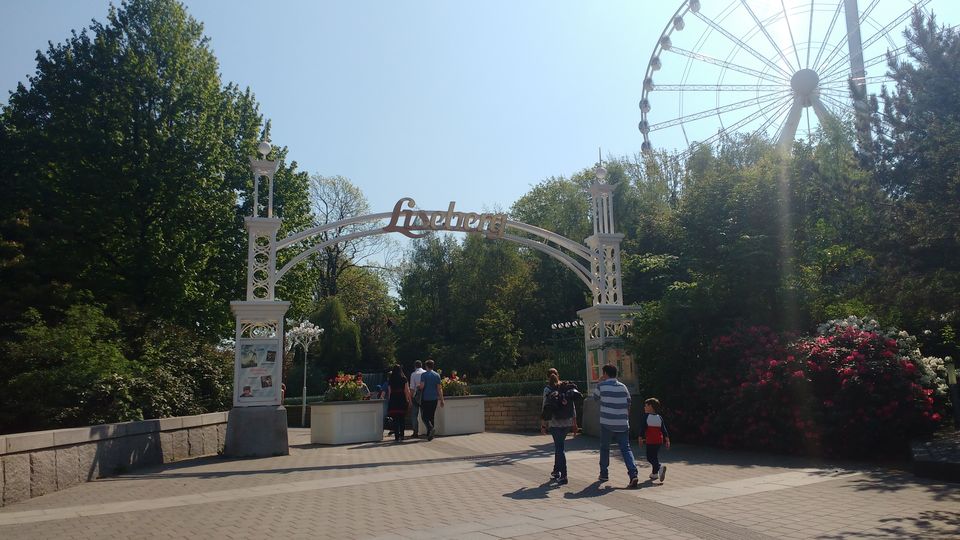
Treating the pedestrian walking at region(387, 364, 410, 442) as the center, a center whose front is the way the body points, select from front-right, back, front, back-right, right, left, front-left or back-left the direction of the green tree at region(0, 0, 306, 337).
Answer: front-left

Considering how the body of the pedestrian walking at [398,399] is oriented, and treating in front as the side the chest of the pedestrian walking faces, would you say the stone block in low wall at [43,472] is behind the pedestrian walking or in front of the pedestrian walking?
behind

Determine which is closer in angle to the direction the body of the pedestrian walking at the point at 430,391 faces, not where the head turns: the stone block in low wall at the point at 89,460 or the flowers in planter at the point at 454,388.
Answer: the flowers in planter

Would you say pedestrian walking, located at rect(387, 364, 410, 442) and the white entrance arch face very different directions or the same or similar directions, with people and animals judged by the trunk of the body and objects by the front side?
very different directions

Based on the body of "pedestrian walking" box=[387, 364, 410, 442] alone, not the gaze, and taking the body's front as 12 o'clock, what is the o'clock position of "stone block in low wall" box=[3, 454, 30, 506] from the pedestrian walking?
The stone block in low wall is roughly at 7 o'clock from the pedestrian walking.

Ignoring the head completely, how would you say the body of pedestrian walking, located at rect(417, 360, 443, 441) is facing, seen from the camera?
away from the camera

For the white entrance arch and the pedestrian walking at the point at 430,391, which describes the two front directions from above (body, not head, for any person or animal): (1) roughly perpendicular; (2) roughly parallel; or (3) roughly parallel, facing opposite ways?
roughly parallel, facing opposite ways

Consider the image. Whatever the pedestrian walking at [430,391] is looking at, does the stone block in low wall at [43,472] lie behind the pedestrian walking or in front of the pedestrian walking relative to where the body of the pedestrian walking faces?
behind

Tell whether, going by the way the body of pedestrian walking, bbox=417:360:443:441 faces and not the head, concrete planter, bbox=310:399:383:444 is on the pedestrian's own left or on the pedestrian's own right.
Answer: on the pedestrian's own left

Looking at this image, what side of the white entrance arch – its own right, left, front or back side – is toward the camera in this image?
front

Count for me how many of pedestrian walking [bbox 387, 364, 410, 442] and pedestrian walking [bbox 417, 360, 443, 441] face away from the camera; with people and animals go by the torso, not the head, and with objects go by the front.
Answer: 2

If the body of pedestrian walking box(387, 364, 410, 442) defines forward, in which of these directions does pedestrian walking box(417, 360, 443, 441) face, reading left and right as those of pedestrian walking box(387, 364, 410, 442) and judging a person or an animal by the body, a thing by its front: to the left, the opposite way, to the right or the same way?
the same way

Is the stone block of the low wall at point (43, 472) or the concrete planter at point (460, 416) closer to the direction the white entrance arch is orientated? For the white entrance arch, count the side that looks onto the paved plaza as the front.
the stone block of the low wall

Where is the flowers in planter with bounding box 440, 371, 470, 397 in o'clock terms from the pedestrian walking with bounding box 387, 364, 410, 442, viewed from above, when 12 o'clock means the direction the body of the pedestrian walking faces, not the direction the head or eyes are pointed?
The flowers in planter is roughly at 1 o'clock from the pedestrian walking.

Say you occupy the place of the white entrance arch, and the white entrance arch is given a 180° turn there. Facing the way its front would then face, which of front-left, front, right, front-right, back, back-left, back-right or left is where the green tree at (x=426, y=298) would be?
front

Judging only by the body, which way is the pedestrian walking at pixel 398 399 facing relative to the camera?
away from the camera
